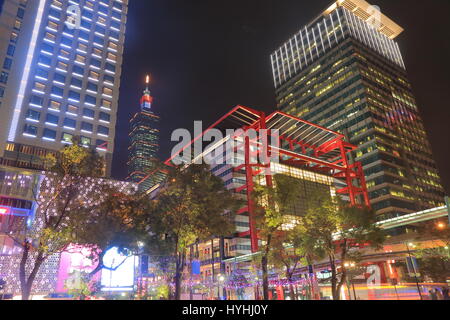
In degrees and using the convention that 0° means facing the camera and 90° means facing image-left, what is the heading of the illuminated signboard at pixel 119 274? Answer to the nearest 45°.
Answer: approximately 0°

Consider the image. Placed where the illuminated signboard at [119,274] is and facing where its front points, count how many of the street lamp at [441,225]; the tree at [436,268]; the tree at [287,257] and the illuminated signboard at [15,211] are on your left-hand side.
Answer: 3

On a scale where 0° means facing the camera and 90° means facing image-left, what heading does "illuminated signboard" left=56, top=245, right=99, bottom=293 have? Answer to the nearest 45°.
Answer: approximately 0°

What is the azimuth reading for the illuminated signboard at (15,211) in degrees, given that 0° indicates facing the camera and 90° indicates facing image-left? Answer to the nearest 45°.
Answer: approximately 315°

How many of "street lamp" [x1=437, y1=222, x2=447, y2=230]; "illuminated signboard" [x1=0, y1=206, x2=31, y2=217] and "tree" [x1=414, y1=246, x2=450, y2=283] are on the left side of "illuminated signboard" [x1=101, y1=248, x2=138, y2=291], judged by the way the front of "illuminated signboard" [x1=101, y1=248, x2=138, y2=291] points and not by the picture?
2

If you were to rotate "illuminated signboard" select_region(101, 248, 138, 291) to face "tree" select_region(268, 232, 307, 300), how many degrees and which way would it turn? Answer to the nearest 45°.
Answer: approximately 90° to its left

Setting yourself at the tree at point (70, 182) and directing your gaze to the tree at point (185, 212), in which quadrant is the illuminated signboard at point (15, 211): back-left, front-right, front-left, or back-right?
back-left

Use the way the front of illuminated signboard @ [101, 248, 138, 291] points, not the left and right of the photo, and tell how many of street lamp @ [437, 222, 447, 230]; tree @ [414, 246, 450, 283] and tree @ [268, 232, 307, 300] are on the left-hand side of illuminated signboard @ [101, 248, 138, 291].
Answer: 3

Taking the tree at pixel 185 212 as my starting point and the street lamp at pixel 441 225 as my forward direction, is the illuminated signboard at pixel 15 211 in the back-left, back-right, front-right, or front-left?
back-left

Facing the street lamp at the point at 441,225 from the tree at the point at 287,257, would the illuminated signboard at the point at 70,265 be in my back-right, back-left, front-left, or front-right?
back-left

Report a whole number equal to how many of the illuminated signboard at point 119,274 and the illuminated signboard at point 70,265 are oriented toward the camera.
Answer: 2

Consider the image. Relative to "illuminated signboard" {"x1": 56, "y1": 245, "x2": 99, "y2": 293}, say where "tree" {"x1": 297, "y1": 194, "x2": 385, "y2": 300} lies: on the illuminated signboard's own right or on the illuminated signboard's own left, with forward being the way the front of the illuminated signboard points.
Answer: on the illuminated signboard's own left

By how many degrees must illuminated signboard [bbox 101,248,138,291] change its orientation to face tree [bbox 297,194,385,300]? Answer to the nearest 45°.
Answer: approximately 45° to its left
